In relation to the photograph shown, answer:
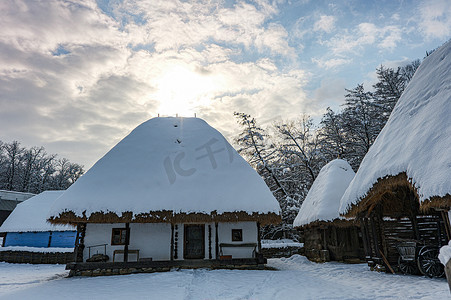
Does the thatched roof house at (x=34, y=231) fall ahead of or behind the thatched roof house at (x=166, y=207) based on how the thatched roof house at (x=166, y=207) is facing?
behind

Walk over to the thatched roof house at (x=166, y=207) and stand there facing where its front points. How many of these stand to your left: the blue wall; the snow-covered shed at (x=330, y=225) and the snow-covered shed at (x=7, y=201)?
1

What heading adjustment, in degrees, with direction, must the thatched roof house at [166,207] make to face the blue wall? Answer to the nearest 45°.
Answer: approximately 135° to its right

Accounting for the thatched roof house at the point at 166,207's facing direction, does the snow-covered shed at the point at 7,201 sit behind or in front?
behind

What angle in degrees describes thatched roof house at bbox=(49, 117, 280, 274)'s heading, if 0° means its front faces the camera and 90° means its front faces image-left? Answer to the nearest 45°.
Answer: approximately 0°

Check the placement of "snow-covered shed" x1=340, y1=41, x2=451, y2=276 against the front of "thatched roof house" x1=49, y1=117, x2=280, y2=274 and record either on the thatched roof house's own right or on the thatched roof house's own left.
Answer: on the thatched roof house's own left

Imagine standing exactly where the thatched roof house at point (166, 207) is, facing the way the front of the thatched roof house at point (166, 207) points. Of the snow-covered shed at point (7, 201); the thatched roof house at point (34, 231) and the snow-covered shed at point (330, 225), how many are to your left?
1

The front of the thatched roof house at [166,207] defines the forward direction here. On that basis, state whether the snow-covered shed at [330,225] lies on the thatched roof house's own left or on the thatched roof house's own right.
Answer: on the thatched roof house's own left
